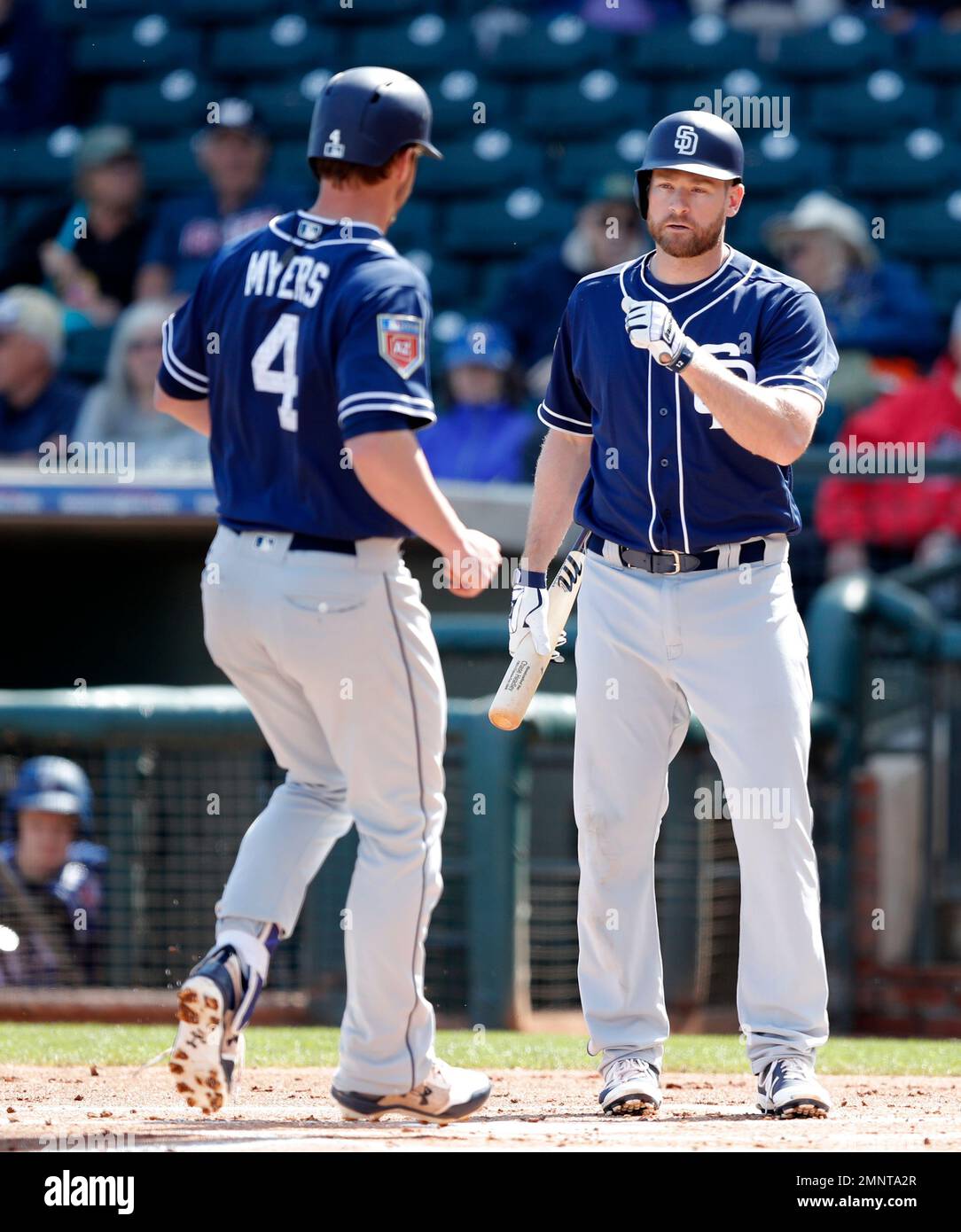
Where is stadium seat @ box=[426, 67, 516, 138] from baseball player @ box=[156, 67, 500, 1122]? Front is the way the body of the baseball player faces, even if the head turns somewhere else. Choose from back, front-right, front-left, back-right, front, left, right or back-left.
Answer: front-left

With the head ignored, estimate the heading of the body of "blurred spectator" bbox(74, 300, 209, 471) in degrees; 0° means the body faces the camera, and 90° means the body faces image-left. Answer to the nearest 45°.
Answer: approximately 315°

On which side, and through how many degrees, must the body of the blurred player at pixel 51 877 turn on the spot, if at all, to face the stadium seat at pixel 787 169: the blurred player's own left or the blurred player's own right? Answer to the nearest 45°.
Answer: approximately 135° to the blurred player's own left

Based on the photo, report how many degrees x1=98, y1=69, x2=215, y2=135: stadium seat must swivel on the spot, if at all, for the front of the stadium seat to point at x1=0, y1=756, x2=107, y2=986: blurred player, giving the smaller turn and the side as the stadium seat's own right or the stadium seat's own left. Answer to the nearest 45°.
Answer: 0° — it already faces them

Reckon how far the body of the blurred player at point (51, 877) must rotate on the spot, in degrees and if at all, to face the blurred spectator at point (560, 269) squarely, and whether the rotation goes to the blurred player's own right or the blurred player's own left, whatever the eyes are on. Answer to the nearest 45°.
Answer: approximately 135° to the blurred player's own left

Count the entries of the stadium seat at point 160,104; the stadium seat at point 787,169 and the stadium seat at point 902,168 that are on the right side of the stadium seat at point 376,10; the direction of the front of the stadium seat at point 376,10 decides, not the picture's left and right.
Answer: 1

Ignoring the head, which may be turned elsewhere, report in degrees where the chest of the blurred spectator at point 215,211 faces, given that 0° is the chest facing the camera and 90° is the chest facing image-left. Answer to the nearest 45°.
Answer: approximately 0°

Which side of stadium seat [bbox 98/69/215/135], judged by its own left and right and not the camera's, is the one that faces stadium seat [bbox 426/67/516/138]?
left

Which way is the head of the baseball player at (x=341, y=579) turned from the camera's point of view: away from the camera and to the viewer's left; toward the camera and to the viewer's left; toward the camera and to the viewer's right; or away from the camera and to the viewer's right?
away from the camera and to the viewer's right

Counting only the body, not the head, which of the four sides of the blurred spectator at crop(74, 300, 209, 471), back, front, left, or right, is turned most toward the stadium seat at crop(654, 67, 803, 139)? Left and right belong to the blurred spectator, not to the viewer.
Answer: left

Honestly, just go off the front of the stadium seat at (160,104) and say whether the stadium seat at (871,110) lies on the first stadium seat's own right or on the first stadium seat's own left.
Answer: on the first stadium seat's own left
